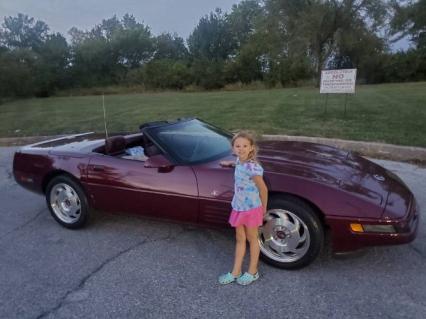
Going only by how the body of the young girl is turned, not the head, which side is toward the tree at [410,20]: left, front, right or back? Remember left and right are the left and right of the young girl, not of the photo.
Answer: back

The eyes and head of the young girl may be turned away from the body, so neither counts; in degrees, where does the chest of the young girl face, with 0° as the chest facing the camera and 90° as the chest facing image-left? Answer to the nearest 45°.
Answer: approximately 45°

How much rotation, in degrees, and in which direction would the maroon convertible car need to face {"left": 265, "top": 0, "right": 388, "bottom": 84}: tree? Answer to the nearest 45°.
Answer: approximately 135° to its left

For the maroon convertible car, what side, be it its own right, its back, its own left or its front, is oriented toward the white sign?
left

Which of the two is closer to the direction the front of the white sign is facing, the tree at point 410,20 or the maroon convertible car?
the maroon convertible car

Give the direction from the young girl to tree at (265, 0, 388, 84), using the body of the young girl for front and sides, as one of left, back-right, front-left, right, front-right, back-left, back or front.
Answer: back-right

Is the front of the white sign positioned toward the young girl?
yes

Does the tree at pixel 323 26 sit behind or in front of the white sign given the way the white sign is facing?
behind

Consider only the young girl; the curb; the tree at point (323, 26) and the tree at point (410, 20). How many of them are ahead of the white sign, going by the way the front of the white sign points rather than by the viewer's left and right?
2
